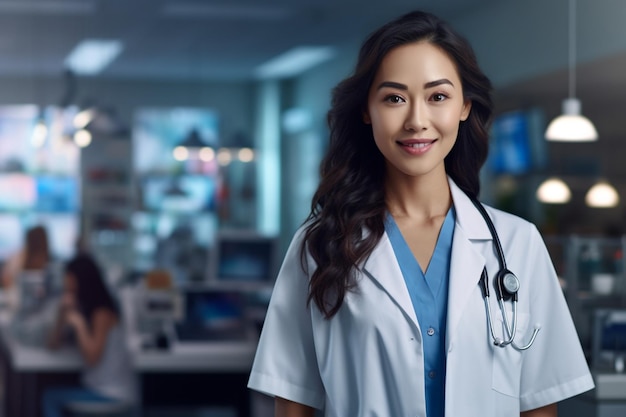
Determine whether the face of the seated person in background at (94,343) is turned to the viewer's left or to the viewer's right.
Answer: to the viewer's left

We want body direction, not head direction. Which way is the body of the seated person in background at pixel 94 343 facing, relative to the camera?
to the viewer's left

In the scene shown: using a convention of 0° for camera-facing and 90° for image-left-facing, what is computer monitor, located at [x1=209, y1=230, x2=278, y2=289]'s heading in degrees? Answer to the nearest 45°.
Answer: approximately 0°

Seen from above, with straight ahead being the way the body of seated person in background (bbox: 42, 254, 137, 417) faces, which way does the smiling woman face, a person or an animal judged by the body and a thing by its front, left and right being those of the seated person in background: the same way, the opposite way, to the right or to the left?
to the left

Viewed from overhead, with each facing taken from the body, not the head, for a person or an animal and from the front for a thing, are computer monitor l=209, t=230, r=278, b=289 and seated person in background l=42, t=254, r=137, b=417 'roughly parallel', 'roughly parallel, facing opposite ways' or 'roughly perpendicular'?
roughly perpendicular

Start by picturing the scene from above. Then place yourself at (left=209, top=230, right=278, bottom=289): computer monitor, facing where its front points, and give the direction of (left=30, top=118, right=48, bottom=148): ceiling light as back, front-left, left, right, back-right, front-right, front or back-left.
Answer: back-right

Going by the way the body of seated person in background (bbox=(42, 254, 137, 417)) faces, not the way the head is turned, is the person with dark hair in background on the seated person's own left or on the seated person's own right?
on the seated person's own right

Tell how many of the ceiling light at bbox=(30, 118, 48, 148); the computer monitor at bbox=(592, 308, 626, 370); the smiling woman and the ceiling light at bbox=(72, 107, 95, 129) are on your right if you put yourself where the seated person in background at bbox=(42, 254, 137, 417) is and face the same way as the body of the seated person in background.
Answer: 2

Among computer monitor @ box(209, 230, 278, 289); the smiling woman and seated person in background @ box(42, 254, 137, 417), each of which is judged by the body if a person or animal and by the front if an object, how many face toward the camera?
2
